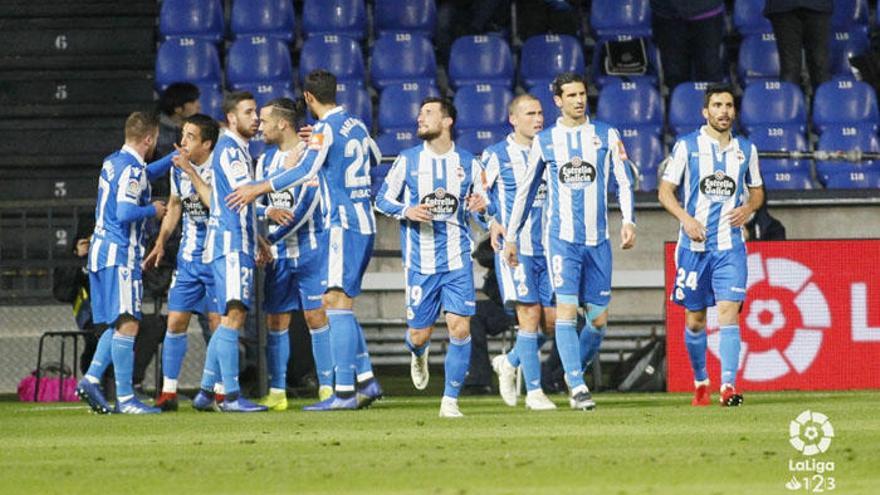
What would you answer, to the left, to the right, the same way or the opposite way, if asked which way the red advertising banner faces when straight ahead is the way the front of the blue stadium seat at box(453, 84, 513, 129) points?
the same way

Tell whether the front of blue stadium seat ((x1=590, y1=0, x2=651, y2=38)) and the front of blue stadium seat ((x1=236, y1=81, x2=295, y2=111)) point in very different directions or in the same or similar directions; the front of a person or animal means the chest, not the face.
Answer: same or similar directions

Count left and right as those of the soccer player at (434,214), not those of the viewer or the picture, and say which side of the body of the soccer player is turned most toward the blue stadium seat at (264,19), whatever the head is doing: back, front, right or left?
back

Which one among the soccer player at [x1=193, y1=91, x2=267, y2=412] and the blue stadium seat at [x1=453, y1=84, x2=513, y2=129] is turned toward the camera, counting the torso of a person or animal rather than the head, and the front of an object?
the blue stadium seat

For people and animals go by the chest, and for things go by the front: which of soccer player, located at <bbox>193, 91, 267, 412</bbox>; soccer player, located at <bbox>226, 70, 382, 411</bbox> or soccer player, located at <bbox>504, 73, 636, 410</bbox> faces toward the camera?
soccer player, located at <bbox>504, 73, 636, 410</bbox>

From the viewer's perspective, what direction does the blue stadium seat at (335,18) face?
toward the camera

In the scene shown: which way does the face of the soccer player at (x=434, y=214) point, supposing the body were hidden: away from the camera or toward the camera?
toward the camera

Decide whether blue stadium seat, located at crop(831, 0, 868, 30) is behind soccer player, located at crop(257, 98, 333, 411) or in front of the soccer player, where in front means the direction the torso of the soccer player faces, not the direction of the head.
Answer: behind

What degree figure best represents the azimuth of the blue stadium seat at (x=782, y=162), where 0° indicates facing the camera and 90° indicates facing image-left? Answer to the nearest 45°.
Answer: approximately 0°

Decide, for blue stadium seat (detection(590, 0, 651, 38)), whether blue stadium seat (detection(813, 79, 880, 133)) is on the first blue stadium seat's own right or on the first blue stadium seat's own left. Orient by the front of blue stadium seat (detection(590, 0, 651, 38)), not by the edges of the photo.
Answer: on the first blue stadium seat's own left

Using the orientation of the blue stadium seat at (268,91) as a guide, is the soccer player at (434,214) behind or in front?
in front

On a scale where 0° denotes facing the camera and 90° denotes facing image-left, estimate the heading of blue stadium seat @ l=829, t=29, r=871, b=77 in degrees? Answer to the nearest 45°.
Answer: approximately 0°

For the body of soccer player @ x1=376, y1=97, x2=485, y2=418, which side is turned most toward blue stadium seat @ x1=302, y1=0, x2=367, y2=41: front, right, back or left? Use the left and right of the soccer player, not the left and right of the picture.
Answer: back

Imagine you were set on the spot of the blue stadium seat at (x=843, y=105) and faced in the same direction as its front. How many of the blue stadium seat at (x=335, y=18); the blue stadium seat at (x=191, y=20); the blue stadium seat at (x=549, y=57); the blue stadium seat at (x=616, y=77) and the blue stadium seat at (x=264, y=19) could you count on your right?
5

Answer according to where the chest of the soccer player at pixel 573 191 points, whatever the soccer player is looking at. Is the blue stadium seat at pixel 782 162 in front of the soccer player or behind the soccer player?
behind

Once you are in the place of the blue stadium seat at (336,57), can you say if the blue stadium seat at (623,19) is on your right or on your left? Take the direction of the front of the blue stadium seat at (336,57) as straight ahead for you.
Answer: on your left

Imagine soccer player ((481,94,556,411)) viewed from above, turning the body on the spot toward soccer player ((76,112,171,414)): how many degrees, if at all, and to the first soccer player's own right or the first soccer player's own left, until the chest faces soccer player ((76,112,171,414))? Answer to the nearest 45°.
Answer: approximately 135° to the first soccer player's own right

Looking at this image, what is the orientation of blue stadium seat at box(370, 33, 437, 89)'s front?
toward the camera
